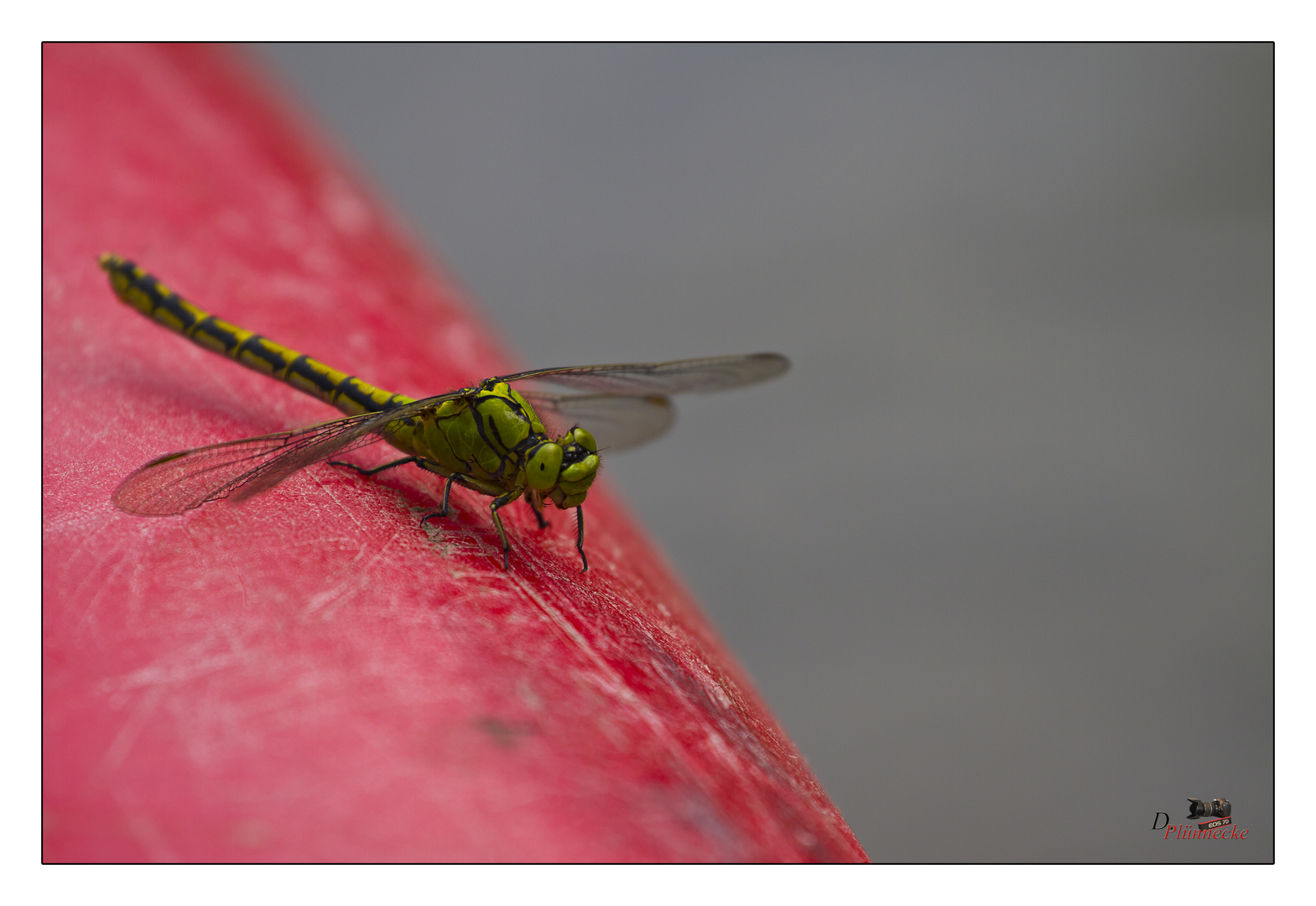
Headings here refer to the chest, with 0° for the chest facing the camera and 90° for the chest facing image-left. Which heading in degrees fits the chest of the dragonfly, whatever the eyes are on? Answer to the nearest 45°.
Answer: approximately 315°
